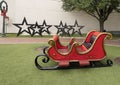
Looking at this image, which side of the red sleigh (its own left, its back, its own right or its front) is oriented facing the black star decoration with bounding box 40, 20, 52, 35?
right

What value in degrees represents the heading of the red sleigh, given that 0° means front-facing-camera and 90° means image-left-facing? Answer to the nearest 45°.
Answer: approximately 90°

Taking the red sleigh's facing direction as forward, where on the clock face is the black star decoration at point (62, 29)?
The black star decoration is roughly at 3 o'clock from the red sleigh.

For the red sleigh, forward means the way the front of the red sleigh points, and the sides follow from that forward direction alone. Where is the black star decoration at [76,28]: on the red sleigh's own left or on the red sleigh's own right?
on the red sleigh's own right

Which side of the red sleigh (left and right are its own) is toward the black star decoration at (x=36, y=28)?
right

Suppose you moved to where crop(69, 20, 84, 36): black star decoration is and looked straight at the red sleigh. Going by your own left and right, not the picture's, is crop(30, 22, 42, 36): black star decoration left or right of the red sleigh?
right
